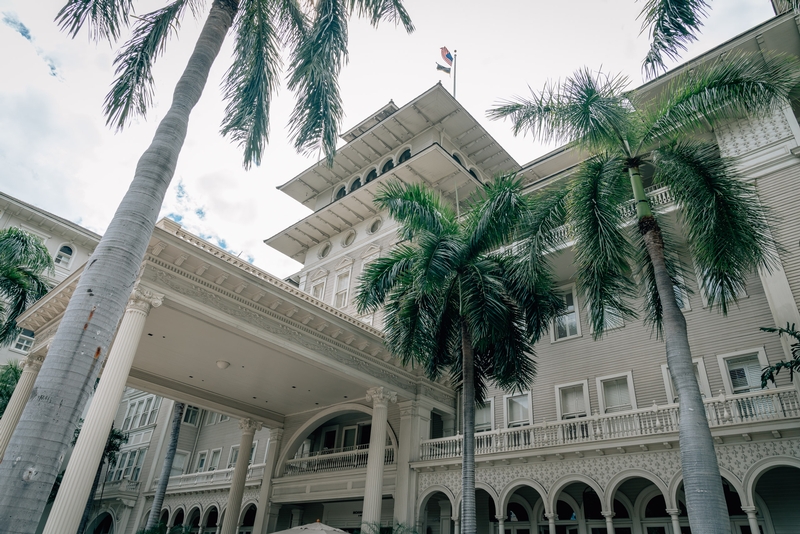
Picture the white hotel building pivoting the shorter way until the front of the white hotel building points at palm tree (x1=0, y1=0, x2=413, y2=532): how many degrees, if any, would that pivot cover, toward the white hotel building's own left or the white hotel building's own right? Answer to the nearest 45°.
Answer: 0° — it already faces it

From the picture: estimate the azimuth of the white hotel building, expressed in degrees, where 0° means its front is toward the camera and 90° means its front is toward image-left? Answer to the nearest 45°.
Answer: approximately 45°

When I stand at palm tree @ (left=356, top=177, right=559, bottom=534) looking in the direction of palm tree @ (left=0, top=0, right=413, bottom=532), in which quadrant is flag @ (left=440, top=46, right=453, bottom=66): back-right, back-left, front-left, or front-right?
back-right

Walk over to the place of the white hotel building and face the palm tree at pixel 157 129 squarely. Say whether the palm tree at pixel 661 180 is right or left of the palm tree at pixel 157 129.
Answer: left
